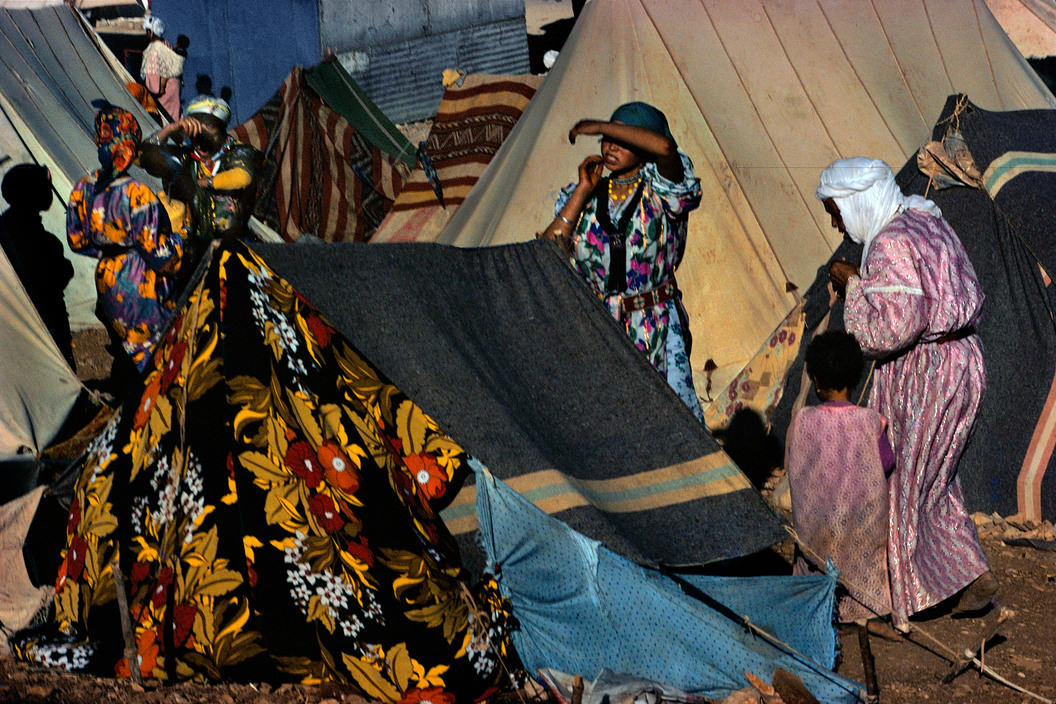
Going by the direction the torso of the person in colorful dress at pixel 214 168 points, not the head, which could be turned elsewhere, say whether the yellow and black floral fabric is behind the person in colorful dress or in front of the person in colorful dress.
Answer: in front

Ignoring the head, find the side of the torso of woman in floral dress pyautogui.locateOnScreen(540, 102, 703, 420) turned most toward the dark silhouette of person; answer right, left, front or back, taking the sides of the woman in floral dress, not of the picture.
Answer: right

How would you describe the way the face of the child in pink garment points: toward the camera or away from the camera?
away from the camera

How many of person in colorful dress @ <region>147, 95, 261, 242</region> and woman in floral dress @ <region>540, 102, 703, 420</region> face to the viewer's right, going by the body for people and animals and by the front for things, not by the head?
0

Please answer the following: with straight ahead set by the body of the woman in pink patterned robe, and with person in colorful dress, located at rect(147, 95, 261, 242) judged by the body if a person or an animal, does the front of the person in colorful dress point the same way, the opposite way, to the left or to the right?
to the left

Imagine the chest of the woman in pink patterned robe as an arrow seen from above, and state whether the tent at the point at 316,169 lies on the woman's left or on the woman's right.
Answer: on the woman's right

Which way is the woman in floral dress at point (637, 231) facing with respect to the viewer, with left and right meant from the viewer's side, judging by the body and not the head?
facing the viewer and to the left of the viewer

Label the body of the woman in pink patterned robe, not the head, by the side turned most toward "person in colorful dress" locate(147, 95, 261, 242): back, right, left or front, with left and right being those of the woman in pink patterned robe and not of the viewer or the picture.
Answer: front

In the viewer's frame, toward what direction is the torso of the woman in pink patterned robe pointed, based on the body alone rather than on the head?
to the viewer's left

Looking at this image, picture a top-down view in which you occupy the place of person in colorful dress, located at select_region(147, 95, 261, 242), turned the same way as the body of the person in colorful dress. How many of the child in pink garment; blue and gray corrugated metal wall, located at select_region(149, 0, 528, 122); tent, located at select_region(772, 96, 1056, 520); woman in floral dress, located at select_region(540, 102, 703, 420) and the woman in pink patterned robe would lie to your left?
4

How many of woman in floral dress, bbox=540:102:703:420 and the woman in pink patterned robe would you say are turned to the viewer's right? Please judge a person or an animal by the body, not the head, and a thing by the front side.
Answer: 0

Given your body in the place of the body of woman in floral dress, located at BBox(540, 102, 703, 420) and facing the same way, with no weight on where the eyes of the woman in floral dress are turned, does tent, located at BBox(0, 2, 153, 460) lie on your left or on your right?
on your right
